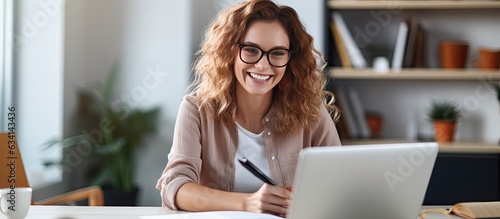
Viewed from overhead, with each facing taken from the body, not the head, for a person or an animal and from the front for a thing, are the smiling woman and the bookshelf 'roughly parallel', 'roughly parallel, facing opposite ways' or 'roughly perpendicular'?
roughly parallel

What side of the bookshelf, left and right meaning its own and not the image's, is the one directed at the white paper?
front

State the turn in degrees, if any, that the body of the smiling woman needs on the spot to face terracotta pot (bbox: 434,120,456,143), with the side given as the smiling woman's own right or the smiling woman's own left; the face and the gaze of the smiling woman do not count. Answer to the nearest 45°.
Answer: approximately 135° to the smiling woman's own left

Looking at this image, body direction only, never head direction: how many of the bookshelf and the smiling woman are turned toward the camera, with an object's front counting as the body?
2

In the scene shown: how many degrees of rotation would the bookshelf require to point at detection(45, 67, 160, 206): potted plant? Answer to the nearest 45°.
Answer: approximately 90° to its right

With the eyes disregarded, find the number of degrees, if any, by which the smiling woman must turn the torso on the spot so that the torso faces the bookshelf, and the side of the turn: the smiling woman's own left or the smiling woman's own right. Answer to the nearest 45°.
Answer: approximately 135° to the smiling woman's own left

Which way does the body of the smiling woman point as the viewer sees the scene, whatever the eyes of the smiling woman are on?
toward the camera

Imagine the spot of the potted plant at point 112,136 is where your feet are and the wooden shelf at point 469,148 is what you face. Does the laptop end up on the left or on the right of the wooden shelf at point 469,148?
right

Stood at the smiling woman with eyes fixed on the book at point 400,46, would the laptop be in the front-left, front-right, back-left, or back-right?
back-right

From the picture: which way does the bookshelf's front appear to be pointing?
toward the camera

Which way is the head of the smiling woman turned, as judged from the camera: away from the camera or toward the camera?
toward the camera
